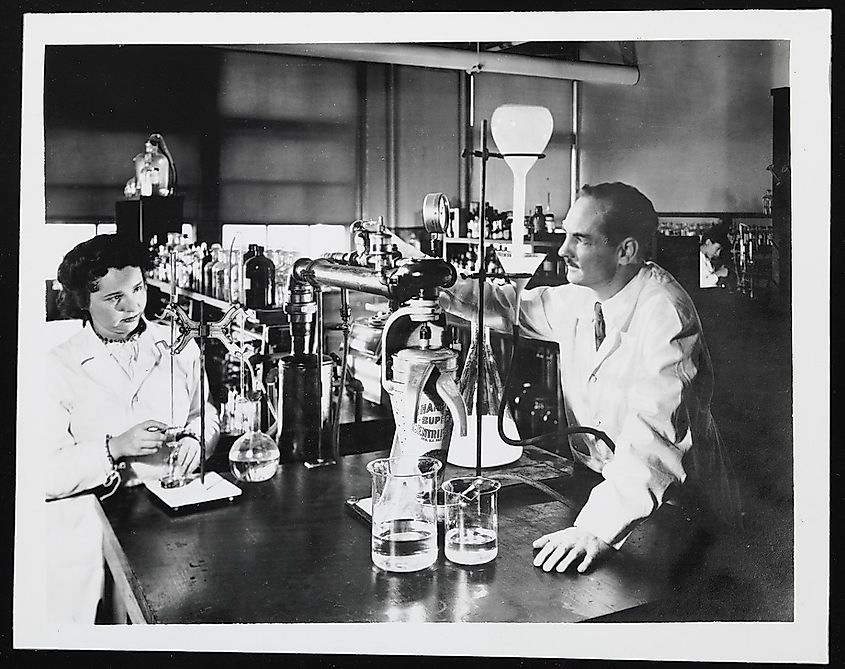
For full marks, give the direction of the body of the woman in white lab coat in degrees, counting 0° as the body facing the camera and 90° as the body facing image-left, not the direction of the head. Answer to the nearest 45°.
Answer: approximately 315°

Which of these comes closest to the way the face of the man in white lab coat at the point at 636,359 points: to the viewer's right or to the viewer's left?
to the viewer's left
